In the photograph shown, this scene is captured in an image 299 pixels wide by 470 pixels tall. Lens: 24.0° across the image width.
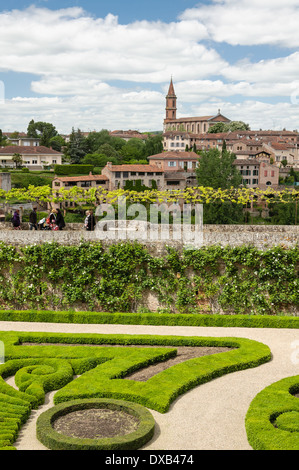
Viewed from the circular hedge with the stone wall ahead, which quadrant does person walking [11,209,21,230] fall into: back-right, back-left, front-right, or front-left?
front-left

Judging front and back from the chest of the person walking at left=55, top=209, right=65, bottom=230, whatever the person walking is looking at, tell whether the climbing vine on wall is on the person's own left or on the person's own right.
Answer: on the person's own left

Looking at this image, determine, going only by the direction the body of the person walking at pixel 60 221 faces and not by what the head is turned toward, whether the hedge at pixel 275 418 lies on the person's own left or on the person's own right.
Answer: on the person's own left
